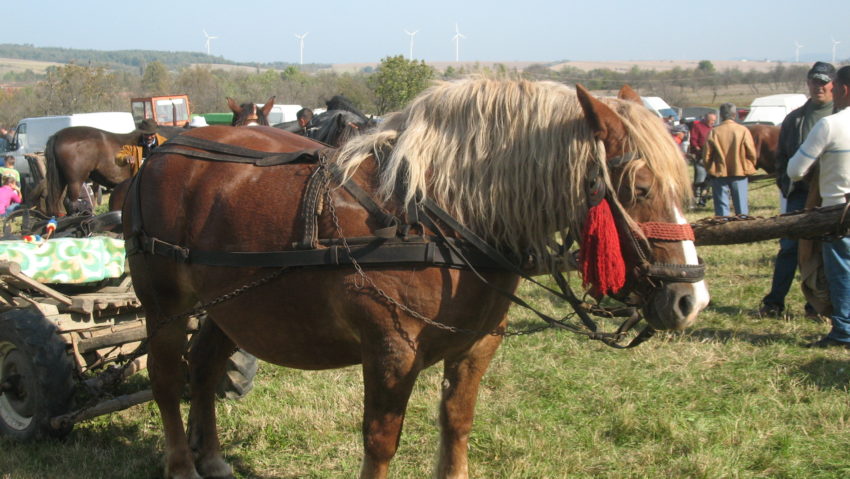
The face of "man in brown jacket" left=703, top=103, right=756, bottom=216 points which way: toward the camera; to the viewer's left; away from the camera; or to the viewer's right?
away from the camera

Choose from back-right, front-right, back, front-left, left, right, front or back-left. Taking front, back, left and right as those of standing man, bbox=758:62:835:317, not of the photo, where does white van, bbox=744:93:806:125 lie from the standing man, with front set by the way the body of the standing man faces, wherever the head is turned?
back

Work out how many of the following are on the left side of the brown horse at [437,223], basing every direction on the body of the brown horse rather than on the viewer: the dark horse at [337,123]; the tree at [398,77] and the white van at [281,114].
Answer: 3

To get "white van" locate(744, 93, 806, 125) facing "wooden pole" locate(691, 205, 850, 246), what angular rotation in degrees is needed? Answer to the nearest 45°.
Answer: approximately 45° to its left

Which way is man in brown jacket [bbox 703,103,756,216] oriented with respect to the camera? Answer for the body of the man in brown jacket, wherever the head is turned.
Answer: away from the camera

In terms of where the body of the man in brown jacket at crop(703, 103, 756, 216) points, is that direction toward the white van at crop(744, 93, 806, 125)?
yes

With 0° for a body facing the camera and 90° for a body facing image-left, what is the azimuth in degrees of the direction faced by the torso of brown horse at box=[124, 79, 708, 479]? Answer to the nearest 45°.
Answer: approximately 270°

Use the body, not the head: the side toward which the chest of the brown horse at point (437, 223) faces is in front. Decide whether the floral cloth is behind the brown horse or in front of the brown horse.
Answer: behind
